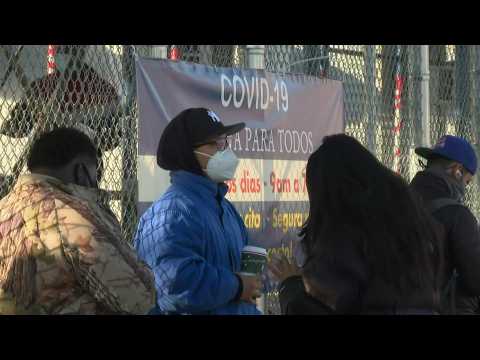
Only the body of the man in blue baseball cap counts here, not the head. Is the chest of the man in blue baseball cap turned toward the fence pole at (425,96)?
no

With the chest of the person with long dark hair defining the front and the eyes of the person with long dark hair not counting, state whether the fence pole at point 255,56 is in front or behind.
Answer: in front

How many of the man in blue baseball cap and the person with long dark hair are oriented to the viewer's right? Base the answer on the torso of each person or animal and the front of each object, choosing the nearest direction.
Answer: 0

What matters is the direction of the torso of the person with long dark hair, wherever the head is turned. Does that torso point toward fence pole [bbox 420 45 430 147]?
no

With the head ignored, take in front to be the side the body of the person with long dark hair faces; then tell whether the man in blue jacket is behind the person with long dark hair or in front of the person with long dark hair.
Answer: in front

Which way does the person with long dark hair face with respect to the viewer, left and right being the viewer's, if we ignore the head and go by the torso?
facing away from the viewer and to the left of the viewer

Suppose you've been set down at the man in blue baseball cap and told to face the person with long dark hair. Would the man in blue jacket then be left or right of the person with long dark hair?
right

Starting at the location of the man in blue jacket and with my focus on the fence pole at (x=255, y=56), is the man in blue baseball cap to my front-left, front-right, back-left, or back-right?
front-right

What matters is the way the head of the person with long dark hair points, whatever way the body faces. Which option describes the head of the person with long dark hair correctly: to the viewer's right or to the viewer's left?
to the viewer's left

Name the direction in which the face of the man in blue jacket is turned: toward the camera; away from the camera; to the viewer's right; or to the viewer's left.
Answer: to the viewer's right

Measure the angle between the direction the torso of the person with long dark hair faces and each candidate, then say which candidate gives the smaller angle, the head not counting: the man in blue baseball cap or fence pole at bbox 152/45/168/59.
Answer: the fence pole

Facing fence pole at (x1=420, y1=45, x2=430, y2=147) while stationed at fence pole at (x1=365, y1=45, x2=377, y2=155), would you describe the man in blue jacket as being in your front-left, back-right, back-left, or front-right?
back-right

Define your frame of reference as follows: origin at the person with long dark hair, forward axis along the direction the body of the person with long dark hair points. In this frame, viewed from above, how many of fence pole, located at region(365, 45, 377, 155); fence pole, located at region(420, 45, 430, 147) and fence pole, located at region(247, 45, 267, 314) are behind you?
0
